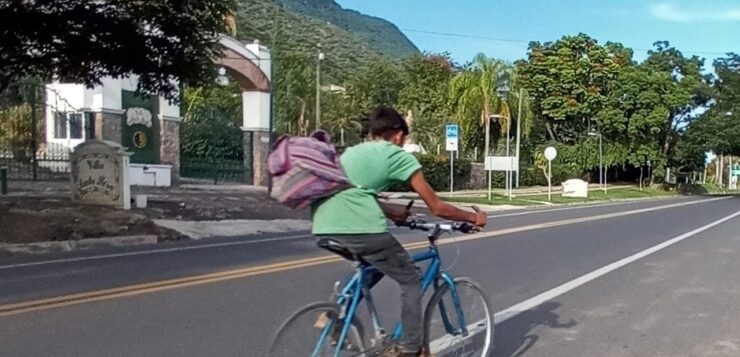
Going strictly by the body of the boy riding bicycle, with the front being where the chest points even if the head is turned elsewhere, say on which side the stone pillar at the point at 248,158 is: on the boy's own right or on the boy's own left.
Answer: on the boy's own left

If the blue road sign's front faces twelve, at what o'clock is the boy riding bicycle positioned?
The boy riding bicycle is roughly at 12 o'clock from the blue road sign.

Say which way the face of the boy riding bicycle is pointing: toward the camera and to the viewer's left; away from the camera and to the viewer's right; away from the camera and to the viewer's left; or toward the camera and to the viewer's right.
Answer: away from the camera and to the viewer's right

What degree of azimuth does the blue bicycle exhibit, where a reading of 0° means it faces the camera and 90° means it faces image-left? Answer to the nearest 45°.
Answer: approximately 225°

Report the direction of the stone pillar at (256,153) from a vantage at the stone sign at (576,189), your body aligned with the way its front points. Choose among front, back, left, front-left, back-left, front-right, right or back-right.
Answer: front-right

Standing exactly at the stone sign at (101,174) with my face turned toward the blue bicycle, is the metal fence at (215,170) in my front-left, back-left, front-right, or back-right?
back-left

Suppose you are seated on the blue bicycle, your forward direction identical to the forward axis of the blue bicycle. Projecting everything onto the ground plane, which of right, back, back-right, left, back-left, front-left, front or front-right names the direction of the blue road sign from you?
front-left
